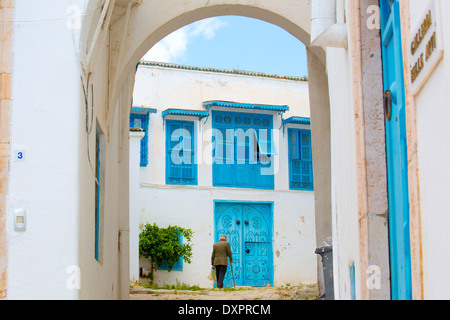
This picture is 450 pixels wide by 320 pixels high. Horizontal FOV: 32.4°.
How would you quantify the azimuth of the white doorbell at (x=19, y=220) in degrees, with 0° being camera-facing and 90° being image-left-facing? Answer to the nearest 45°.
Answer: approximately 0°

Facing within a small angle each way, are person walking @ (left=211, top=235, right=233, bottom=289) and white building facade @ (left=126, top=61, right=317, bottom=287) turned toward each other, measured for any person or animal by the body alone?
yes

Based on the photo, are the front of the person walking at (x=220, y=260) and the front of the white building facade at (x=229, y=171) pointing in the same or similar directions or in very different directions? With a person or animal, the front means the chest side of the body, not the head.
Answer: very different directions

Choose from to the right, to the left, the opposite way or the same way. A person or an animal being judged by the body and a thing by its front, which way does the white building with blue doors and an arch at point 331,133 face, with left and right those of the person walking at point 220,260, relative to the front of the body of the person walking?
the opposite way

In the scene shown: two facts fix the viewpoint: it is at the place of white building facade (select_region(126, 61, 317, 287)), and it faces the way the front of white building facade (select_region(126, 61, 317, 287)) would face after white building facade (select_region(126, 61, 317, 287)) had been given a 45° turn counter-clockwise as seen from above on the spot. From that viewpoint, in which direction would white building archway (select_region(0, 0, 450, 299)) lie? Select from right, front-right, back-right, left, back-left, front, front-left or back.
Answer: front-right

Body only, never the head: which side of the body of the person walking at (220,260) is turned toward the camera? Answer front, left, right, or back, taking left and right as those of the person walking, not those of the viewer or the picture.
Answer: back

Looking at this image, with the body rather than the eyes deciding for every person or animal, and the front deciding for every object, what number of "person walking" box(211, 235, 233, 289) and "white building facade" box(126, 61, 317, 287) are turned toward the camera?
1

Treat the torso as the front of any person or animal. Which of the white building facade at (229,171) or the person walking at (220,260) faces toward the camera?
the white building facade

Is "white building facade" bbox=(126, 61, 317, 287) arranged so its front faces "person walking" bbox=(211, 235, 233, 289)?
yes

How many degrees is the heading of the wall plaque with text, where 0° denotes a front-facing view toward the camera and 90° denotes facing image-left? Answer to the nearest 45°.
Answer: approximately 45°

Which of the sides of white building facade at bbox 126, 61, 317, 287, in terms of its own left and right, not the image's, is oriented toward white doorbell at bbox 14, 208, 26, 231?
front

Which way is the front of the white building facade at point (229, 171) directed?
toward the camera

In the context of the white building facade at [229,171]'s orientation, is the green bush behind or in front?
in front

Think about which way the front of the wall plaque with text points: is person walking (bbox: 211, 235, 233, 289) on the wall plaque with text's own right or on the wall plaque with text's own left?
on the wall plaque with text's own right

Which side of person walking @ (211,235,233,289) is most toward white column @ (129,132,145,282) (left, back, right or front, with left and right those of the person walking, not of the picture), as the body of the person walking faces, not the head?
left

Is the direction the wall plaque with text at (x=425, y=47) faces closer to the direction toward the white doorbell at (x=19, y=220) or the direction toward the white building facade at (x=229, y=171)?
the white doorbell

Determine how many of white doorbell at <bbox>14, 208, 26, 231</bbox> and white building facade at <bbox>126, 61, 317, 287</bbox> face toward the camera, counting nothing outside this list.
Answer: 2

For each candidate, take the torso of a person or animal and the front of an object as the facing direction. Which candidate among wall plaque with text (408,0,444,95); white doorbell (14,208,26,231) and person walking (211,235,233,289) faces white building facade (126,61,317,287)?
the person walking
